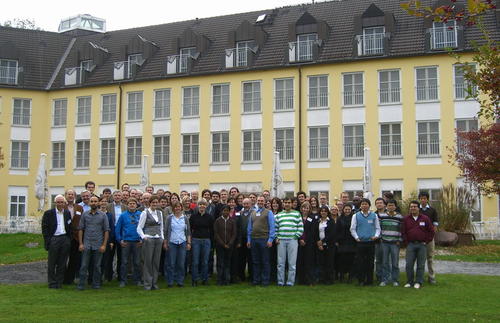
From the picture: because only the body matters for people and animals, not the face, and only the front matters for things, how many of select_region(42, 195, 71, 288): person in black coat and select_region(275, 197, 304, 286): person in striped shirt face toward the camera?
2

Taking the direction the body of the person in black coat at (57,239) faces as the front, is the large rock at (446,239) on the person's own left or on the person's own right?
on the person's own left

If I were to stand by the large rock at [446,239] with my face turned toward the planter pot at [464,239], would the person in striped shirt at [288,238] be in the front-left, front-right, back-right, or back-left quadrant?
back-right

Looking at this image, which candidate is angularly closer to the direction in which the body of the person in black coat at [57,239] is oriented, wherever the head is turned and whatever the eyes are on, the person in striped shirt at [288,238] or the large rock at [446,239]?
the person in striped shirt

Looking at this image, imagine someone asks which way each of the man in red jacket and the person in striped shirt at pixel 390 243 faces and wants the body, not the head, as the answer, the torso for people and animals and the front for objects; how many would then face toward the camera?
2

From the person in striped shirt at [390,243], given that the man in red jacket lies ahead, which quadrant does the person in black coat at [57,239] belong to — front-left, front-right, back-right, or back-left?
back-right

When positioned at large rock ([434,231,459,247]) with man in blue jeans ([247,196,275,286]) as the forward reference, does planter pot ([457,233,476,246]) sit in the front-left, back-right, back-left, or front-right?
back-left

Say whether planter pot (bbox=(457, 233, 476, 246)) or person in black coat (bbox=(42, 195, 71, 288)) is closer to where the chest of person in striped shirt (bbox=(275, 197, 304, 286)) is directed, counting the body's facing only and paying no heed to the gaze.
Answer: the person in black coat

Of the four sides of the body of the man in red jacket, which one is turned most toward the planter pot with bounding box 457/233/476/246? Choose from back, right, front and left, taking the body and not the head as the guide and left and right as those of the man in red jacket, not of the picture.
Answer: back

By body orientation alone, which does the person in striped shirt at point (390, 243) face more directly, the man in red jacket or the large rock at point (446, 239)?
the man in red jacket

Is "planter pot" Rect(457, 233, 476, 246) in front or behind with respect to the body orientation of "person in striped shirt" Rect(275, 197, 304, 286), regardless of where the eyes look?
behind
